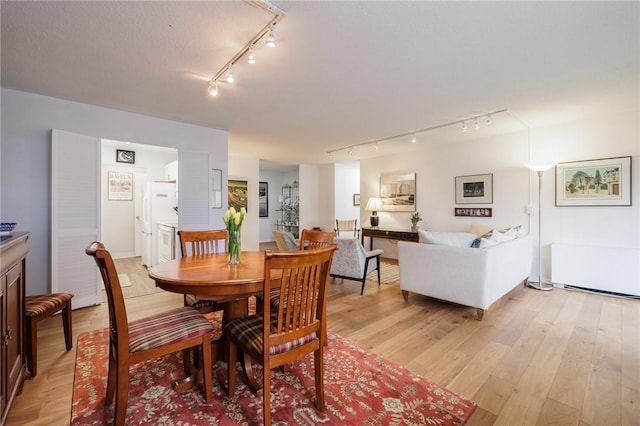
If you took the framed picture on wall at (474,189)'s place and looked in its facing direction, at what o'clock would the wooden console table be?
The wooden console table is roughly at 3 o'clock from the framed picture on wall.

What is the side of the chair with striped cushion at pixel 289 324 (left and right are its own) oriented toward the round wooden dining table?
front

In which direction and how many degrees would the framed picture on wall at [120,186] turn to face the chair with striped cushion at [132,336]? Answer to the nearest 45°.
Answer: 0° — it already faces it

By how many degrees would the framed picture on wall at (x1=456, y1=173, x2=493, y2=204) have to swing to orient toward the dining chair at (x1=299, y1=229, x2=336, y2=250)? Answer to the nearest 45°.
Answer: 0° — it already faces it

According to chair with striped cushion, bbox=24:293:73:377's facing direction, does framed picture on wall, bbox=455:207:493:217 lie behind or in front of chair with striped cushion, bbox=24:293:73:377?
in front

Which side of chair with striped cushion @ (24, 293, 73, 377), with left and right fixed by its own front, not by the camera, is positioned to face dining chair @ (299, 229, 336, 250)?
front

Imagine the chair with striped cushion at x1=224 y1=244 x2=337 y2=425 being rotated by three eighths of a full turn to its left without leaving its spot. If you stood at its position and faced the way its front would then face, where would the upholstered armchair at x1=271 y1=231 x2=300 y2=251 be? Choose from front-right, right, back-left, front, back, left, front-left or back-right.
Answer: back

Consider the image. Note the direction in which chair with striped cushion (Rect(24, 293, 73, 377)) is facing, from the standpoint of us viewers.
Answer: facing the viewer and to the right of the viewer

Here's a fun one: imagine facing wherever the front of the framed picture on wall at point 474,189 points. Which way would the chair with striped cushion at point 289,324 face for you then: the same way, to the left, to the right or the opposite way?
to the right

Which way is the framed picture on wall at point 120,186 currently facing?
toward the camera

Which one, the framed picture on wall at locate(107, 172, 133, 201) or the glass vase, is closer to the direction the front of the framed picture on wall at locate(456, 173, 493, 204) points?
the glass vase

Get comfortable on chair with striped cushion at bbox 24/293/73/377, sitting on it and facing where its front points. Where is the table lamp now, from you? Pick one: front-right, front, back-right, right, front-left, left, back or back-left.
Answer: front-left

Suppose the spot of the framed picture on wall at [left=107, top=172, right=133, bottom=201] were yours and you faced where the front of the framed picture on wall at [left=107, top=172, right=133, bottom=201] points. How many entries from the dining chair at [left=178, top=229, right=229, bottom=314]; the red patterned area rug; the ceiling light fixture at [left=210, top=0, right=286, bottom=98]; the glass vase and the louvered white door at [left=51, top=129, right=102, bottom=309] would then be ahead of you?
5

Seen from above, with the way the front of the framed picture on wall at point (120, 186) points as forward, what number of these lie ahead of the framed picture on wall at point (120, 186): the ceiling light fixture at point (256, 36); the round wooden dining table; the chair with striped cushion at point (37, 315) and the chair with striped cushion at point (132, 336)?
4

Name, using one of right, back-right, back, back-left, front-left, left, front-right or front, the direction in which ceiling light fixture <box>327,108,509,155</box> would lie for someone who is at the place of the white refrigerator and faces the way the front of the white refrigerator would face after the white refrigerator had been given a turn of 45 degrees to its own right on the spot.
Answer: back-left
